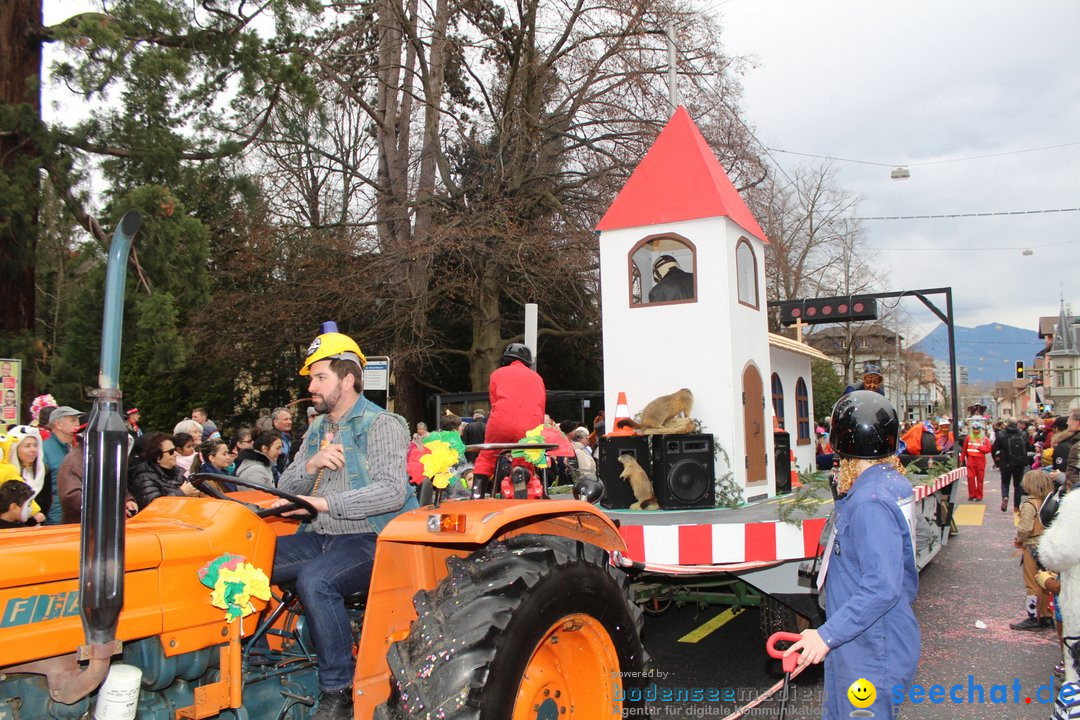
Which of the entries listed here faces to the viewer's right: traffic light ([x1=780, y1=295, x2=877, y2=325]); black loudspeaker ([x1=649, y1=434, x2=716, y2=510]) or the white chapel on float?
the white chapel on float

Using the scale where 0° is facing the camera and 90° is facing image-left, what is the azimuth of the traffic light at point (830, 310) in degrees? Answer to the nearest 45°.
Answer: approximately 0°

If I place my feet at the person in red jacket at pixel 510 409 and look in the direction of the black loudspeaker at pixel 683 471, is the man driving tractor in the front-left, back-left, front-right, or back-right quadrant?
back-right

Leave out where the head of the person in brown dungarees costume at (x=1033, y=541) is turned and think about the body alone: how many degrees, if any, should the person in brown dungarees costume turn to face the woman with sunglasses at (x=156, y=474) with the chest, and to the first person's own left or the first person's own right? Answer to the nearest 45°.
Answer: approximately 45° to the first person's own left

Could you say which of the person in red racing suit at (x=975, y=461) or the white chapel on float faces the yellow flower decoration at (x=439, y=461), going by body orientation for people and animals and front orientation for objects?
the person in red racing suit

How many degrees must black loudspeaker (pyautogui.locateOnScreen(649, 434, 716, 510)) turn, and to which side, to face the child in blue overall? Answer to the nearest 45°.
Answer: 0° — it already faces them

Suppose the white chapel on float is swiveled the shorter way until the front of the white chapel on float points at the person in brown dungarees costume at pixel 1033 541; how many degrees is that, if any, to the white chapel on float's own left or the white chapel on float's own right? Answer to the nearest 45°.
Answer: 0° — it already faces them

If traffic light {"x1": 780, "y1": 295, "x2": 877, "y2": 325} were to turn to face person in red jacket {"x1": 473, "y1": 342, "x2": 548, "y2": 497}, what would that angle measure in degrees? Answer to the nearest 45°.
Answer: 0° — it already faces them
